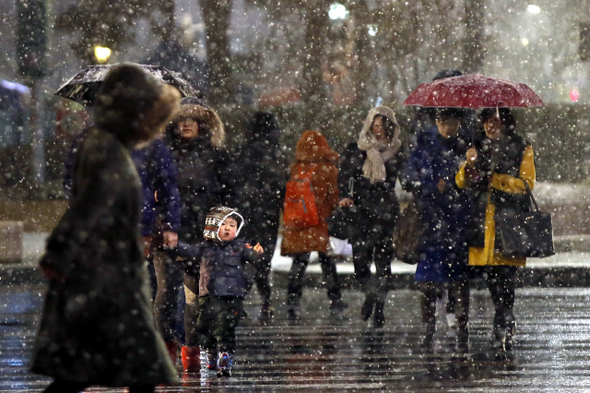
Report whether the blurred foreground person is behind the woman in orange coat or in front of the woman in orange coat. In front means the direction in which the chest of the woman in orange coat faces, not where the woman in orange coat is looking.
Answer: behind

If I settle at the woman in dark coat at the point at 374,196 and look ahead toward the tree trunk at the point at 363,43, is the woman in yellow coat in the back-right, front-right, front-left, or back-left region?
back-right

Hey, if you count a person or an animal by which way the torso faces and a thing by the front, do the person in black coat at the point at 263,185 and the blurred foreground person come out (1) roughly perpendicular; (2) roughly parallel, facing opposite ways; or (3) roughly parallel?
roughly perpendicular

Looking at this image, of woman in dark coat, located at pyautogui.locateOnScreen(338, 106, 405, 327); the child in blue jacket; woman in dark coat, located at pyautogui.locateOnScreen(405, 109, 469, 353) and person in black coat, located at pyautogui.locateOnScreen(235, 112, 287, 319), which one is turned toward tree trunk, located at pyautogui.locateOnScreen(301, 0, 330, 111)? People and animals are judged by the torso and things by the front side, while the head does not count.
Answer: the person in black coat

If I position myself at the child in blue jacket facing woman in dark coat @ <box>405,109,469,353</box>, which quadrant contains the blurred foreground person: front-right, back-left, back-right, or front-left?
back-right

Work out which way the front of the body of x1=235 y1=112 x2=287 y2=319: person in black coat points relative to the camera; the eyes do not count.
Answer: away from the camera

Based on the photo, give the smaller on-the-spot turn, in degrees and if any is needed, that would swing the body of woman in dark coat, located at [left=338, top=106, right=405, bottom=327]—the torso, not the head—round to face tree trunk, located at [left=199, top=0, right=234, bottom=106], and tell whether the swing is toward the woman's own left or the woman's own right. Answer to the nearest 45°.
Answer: approximately 180°

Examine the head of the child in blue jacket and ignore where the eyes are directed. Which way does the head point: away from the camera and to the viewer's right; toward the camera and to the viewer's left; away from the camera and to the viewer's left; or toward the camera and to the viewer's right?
toward the camera and to the viewer's right

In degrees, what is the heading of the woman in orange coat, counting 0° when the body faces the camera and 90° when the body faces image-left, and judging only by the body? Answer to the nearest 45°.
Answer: approximately 225°

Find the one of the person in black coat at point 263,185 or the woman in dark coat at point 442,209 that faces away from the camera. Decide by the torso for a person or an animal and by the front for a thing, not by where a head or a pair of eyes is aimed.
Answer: the person in black coat

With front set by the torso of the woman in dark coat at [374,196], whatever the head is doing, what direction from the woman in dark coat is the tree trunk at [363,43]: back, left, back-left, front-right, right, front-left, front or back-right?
back
